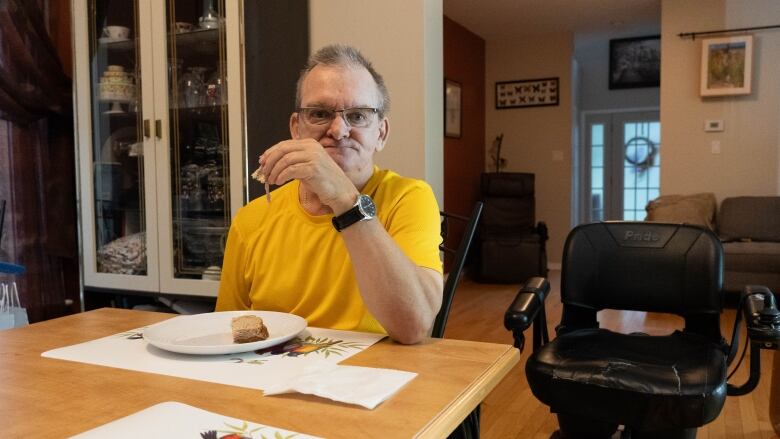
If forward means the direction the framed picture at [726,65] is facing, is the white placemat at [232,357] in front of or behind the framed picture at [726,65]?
in front

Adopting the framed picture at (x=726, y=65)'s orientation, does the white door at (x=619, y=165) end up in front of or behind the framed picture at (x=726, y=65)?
behind

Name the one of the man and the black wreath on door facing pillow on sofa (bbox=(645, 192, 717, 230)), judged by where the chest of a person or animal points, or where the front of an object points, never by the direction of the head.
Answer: the black wreath on door

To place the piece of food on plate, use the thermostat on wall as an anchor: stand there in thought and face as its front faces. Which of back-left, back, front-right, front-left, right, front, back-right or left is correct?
front

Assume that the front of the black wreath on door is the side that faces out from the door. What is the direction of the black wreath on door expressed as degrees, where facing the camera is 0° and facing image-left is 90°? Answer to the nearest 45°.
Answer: approximately 0°

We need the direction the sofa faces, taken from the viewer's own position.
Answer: facing the viewer

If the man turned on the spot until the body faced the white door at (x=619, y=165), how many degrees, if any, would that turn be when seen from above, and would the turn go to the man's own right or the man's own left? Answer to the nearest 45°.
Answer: approximately 135° to the man's own left

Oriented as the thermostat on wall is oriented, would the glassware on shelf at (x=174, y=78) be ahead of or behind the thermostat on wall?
ahead

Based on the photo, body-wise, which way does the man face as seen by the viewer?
toward the camera

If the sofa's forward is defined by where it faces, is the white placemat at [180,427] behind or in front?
in front

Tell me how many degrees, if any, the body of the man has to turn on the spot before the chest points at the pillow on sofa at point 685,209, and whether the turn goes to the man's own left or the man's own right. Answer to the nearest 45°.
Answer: approximately 135° to the man's own left

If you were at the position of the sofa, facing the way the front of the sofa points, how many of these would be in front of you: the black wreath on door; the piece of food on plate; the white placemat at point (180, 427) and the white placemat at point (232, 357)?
3
